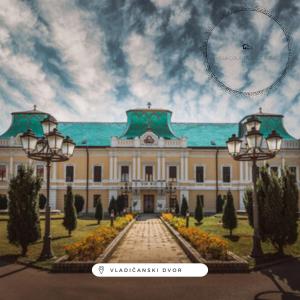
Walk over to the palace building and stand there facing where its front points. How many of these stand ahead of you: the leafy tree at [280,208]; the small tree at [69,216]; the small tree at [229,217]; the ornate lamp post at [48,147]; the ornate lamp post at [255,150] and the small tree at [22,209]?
6

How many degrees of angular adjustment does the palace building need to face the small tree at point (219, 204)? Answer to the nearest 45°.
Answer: approximately 90° to its left

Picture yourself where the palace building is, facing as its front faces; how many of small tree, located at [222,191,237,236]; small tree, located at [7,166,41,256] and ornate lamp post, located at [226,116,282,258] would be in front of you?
3

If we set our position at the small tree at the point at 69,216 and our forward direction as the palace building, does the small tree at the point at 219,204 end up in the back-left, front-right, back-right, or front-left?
front-right

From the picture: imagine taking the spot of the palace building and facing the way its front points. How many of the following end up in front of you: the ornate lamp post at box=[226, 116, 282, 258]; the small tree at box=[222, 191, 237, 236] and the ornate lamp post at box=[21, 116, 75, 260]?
3

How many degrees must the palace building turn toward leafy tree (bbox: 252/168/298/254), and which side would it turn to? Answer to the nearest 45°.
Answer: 0° — it already faces it

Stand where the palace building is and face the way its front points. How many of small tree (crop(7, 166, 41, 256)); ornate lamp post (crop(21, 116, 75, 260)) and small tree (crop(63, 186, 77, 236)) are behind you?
0

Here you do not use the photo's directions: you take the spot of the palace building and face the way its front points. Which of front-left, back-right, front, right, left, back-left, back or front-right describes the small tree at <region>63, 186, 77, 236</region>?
front

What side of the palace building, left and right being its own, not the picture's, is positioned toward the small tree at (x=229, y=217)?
front

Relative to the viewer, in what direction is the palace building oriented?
toward the camera

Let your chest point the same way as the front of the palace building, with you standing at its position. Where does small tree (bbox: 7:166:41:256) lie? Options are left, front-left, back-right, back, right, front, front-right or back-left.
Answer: front

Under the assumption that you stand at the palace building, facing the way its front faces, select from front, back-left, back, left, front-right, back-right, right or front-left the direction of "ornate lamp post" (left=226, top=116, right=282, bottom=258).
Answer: front

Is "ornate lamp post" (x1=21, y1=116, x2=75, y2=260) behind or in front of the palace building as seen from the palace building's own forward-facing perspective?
in front
